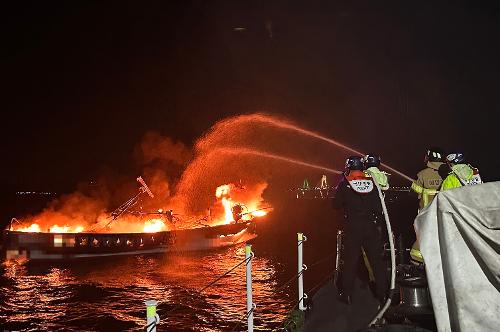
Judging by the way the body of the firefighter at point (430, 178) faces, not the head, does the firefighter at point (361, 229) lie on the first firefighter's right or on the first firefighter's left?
on the first firefighter's left

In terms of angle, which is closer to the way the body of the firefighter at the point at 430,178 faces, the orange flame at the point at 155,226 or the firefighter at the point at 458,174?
the orange flame

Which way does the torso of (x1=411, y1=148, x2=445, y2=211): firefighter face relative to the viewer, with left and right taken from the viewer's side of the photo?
facing away from the viewer and to the left of the viewer

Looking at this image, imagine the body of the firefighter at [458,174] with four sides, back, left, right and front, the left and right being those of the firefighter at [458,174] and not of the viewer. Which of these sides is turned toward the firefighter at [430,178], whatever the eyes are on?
front

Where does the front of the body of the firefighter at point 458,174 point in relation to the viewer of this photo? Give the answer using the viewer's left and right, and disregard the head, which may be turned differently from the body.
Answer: facing away from the viewer and to the left of the viewer

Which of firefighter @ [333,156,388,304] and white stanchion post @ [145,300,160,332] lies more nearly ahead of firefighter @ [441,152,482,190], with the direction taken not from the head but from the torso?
the firefighter

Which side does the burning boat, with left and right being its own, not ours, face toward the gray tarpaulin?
right

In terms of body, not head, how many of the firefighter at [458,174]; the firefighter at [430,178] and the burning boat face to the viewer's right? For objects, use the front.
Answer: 1

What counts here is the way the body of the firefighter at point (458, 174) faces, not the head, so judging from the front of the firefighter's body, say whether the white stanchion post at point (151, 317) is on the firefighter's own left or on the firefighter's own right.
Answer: on the firefighter's own left

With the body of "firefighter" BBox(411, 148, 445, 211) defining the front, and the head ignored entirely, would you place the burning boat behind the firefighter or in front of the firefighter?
in front

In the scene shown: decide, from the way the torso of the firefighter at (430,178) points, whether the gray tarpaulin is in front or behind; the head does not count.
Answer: behind

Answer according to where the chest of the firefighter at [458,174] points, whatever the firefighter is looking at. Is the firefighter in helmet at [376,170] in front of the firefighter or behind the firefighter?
in front

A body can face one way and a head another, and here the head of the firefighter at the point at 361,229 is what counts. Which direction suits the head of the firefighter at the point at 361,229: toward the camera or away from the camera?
away from the camera

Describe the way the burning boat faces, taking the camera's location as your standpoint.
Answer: facing to the right of the viewer

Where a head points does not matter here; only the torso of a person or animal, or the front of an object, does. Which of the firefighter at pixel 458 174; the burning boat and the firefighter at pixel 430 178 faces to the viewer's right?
the burning boat
